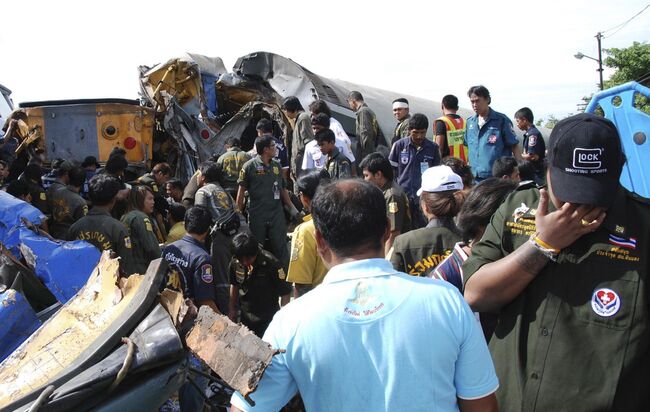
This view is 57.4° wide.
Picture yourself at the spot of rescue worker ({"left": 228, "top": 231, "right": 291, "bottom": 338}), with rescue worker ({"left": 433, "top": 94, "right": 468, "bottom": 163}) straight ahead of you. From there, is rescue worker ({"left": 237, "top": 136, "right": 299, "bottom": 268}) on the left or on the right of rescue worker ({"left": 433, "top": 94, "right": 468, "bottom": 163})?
left

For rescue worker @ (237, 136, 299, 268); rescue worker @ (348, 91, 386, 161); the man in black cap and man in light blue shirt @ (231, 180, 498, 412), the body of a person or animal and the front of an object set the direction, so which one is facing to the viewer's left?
rescue worker @ (348, 91, 386, 161)

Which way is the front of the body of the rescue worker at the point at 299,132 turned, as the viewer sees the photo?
to the viewer's left

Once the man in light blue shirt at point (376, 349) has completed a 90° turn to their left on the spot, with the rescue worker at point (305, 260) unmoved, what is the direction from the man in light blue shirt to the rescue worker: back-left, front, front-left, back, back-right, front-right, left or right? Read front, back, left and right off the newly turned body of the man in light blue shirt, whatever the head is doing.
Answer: right

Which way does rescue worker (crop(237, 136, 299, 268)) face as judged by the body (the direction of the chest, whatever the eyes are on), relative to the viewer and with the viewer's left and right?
facing the viewer and to the right of the viewer

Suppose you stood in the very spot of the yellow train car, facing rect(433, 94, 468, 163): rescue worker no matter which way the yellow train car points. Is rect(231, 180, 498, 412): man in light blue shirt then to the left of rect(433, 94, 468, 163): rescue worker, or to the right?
right

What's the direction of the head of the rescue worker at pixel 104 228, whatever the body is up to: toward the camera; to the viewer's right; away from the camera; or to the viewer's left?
away from the camera

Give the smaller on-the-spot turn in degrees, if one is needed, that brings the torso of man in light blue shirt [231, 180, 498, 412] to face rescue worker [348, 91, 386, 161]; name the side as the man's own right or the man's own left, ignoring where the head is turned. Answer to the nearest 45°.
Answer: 0° — they already face them

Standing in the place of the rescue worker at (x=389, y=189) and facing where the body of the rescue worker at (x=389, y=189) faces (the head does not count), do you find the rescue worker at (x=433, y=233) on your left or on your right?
on your left
